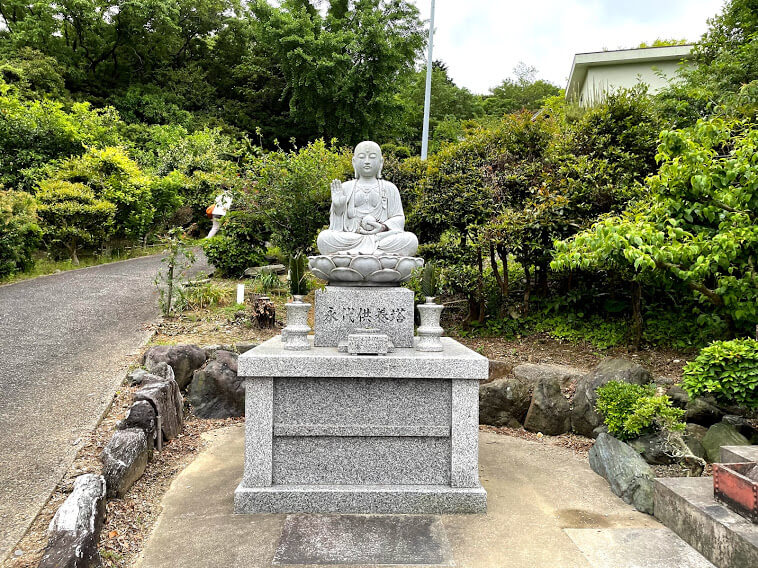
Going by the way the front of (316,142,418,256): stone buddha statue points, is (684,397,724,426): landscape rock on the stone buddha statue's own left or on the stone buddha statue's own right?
on the stone buddha statue's own left

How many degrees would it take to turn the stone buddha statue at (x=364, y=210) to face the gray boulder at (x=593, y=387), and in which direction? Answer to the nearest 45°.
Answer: approximately 90° to its left

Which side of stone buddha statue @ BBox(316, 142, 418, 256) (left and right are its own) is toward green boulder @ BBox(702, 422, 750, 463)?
left

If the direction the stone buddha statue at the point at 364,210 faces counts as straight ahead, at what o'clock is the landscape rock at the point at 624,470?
The landscape rock is roughly at 10 o'clock from the stone buddha statue.

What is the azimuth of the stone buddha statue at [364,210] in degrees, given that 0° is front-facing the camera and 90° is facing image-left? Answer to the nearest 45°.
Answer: approximately 0°

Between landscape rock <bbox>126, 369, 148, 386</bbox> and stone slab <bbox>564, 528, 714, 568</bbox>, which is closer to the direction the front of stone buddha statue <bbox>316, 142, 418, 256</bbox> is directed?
the stone slab

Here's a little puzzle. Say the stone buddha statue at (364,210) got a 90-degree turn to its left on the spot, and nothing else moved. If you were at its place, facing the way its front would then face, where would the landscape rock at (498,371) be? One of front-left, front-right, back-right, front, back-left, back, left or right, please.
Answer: front-left

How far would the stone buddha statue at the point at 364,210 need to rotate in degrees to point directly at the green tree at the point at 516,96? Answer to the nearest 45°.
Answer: approximately 180°

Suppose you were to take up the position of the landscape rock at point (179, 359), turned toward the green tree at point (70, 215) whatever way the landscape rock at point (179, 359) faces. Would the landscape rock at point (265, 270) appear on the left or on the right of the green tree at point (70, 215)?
right

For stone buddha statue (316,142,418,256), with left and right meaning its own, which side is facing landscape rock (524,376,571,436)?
left

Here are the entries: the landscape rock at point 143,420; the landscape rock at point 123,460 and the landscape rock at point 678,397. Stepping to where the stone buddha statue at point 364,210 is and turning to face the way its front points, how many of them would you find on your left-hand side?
1
